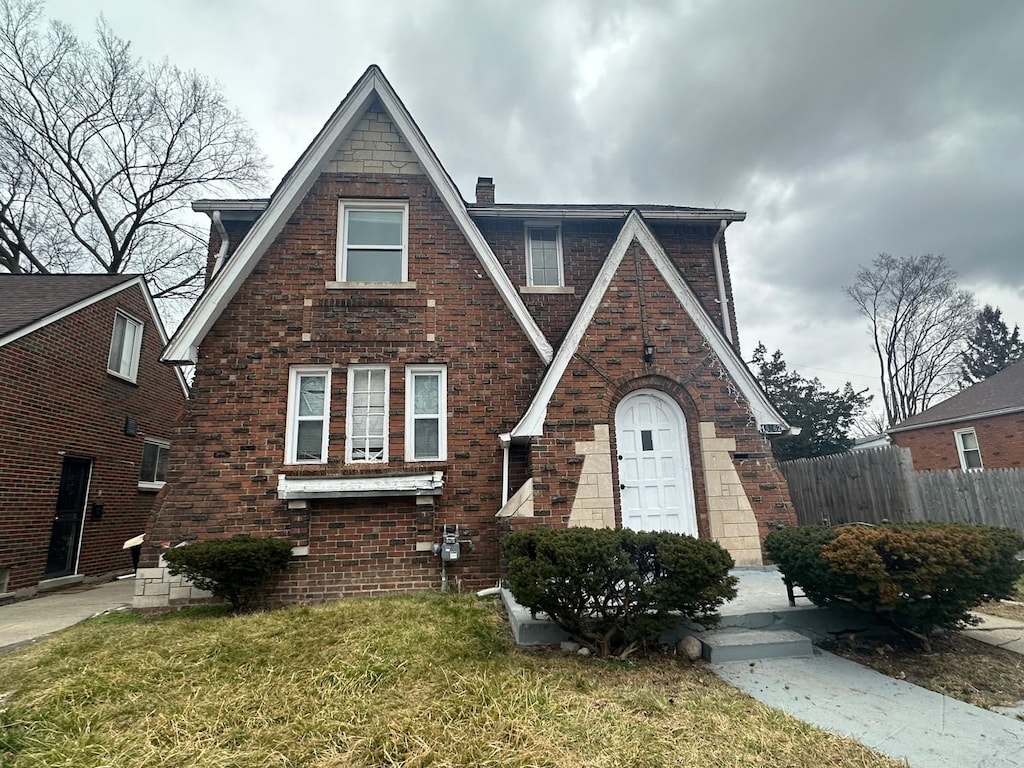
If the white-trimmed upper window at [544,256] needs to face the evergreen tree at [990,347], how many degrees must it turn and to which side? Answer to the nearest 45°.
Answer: approximately 135° to its left

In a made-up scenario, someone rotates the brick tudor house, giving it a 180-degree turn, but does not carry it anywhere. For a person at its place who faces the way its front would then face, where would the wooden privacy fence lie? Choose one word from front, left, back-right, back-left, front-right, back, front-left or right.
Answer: right

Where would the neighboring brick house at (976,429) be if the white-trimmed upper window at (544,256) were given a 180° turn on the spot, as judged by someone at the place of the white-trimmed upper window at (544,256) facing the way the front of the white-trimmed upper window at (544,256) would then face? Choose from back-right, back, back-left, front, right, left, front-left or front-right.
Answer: front-right

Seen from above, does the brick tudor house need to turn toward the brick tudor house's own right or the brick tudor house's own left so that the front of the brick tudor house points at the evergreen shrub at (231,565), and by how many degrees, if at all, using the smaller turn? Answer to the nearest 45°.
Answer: approximately 90° to the brick tudor house's own right

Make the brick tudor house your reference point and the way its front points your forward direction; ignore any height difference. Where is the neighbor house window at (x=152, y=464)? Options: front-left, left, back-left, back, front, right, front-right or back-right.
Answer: back-right

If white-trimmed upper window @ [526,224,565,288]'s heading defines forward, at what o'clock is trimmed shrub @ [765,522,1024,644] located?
The trimmed shrub is roughly at 11 o'clock from the white-trimmed upper window.

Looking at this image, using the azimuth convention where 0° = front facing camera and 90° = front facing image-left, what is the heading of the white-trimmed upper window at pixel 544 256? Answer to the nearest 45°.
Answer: approximately 0°

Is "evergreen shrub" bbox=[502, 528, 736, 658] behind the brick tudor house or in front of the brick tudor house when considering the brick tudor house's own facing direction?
in front

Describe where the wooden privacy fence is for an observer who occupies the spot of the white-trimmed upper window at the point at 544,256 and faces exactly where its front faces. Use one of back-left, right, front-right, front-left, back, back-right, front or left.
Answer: left

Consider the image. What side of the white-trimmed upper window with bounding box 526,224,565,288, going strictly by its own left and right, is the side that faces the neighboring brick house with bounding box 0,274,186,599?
right

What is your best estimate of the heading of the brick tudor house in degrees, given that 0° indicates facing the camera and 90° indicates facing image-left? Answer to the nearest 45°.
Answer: approximately 0°
